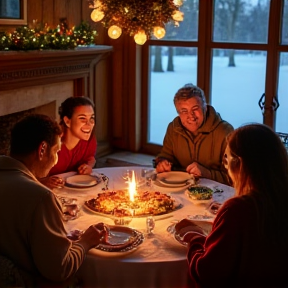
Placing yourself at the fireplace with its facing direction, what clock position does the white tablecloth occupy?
The white tablecloth is roughly at 1 o'clock from the fireplace.

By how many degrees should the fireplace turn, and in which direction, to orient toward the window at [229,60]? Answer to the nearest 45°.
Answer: approximately 45° to its left

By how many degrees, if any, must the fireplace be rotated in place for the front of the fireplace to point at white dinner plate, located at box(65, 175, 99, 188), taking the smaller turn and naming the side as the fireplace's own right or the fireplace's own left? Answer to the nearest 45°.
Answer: approximately 45° to the fireplace's own right

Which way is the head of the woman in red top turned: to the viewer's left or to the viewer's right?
to the viewer's right

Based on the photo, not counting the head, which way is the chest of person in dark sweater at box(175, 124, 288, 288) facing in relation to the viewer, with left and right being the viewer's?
facing away from the viewer and to the left of the viewer
